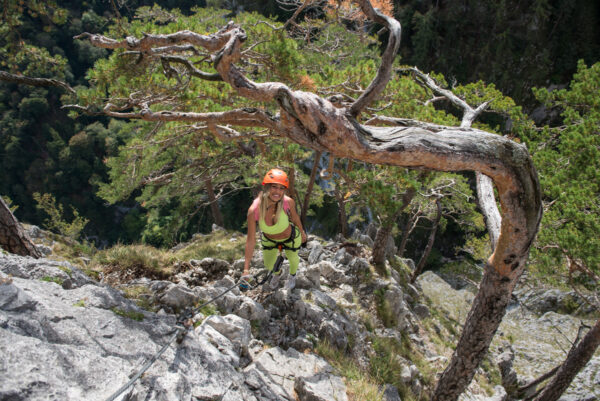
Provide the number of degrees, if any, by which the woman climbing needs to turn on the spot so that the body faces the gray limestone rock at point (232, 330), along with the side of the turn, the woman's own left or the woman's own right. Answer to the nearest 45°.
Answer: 0° — they already face it

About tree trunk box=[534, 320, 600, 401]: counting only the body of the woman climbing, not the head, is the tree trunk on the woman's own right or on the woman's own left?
on the woman's own left

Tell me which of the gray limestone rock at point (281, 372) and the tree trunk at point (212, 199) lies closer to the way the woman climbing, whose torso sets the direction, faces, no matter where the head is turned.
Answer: the gray limestone rock

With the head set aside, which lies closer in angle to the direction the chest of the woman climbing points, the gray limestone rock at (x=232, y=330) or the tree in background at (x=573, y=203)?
the gray limestone rock

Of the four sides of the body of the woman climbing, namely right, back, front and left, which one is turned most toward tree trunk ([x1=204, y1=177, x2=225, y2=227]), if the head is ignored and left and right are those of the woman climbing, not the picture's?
back

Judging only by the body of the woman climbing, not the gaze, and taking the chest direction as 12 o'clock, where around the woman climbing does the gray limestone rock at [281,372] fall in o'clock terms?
The gray limestone rock is roughly at 11 o'clock from the woman climbing.

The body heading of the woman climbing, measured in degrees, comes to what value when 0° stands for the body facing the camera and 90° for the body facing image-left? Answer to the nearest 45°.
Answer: approximately 0°

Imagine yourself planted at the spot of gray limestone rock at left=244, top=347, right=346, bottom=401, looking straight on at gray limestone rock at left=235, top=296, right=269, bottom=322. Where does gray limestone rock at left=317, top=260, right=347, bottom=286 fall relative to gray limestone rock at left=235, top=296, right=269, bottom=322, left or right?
right

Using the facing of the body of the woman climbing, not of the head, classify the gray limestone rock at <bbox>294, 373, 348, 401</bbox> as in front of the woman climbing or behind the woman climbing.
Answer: in front
